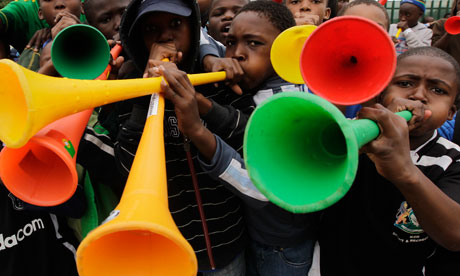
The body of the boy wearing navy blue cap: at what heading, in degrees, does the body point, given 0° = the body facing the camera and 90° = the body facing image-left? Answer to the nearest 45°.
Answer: approximately 0°

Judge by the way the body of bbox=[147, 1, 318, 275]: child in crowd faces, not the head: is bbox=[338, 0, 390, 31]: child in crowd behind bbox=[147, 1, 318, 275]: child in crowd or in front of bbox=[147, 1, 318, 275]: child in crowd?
behind

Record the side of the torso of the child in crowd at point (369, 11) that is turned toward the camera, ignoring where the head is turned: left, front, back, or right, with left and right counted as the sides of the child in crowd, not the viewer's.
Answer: front

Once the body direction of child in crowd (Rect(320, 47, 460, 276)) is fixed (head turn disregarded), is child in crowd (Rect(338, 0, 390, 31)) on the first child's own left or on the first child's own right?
on the first child's own right

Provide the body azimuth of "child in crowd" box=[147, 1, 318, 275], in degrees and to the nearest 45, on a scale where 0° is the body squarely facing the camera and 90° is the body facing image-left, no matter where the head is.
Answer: approximately 45°

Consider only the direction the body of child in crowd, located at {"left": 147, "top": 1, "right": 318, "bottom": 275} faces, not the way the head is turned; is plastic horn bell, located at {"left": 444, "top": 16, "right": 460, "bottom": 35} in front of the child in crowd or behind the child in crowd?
behind

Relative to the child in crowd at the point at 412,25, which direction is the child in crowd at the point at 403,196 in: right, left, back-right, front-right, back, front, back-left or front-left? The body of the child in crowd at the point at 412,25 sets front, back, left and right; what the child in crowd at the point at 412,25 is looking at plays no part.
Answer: front-left

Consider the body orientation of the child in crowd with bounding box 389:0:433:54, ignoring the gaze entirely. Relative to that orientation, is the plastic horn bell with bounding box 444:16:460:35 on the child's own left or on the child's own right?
on the child's own left

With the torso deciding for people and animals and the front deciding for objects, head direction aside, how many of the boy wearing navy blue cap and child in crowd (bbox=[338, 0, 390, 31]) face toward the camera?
2

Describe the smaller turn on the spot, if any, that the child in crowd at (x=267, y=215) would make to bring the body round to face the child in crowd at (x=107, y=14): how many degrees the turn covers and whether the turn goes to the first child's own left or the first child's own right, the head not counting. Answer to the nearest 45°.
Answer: approximately 90° to the first child's own right

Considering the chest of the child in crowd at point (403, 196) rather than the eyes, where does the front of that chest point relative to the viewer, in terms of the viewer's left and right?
facing the viewer and to the left of the viewer
